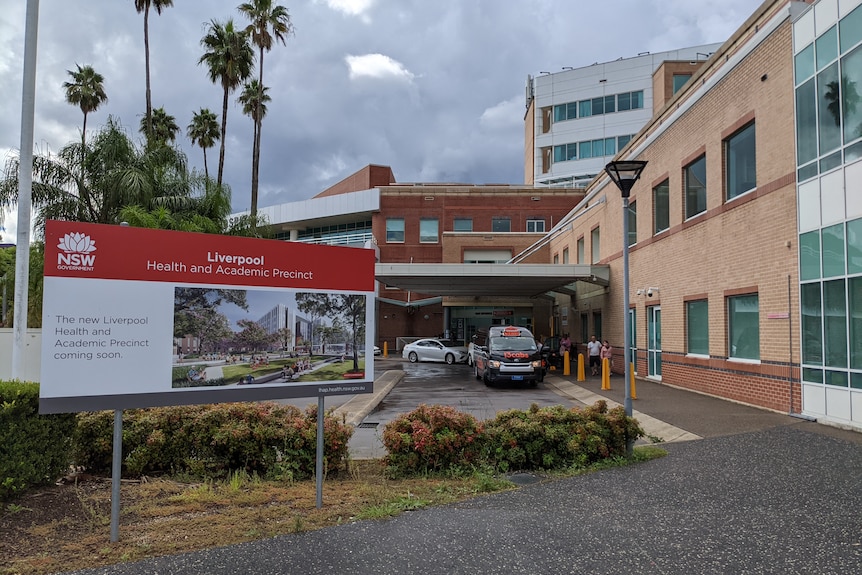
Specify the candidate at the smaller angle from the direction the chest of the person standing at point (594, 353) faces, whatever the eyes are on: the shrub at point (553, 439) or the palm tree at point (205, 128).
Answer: the shrub

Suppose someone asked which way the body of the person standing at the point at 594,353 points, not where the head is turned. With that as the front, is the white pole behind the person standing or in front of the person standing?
in front

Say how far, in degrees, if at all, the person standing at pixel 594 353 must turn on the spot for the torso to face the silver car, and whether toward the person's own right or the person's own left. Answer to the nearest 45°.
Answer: approximately 135° to the person's own right

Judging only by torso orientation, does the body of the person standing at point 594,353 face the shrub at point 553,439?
yes

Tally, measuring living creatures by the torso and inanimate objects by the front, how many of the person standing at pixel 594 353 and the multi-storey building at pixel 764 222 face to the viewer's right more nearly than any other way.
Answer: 0

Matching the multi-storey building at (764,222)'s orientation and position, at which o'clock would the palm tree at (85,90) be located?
The palm tree is roughly at 2 o'clock from the multi-storey building.

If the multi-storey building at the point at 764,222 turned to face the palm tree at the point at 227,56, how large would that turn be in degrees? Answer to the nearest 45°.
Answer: approximately 45° to its right

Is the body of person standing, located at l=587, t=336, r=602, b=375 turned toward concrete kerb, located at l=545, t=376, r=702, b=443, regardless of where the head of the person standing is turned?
yes

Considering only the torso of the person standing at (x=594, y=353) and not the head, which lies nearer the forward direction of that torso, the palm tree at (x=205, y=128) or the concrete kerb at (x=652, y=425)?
the concrete kerb

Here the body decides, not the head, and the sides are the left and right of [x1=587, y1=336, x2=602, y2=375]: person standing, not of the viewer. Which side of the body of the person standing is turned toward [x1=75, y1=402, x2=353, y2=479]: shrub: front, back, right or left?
front

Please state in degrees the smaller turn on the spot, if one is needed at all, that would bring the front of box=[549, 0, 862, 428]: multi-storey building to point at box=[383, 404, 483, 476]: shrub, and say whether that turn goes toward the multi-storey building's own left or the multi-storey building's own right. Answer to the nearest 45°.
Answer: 0° — it already faces it

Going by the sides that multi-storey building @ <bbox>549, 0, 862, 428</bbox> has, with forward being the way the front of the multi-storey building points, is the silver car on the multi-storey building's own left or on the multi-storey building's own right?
on the multi-storey building's own right

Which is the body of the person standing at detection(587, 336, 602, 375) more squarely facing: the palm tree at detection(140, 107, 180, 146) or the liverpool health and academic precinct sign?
the liverpool health and academic precinct sign

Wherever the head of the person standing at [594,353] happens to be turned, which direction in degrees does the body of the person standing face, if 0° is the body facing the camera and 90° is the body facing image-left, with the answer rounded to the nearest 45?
approximately 0°

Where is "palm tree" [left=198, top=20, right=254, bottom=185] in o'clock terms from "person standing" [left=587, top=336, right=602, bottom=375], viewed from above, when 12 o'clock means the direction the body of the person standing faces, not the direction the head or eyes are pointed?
The palm tree is roughly at 3 o'clock from the person standing.

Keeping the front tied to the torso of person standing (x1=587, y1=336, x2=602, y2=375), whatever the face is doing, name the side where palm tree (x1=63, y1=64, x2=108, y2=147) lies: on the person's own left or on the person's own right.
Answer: on the person's own right

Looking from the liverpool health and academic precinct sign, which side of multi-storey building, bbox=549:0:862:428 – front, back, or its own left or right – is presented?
front
